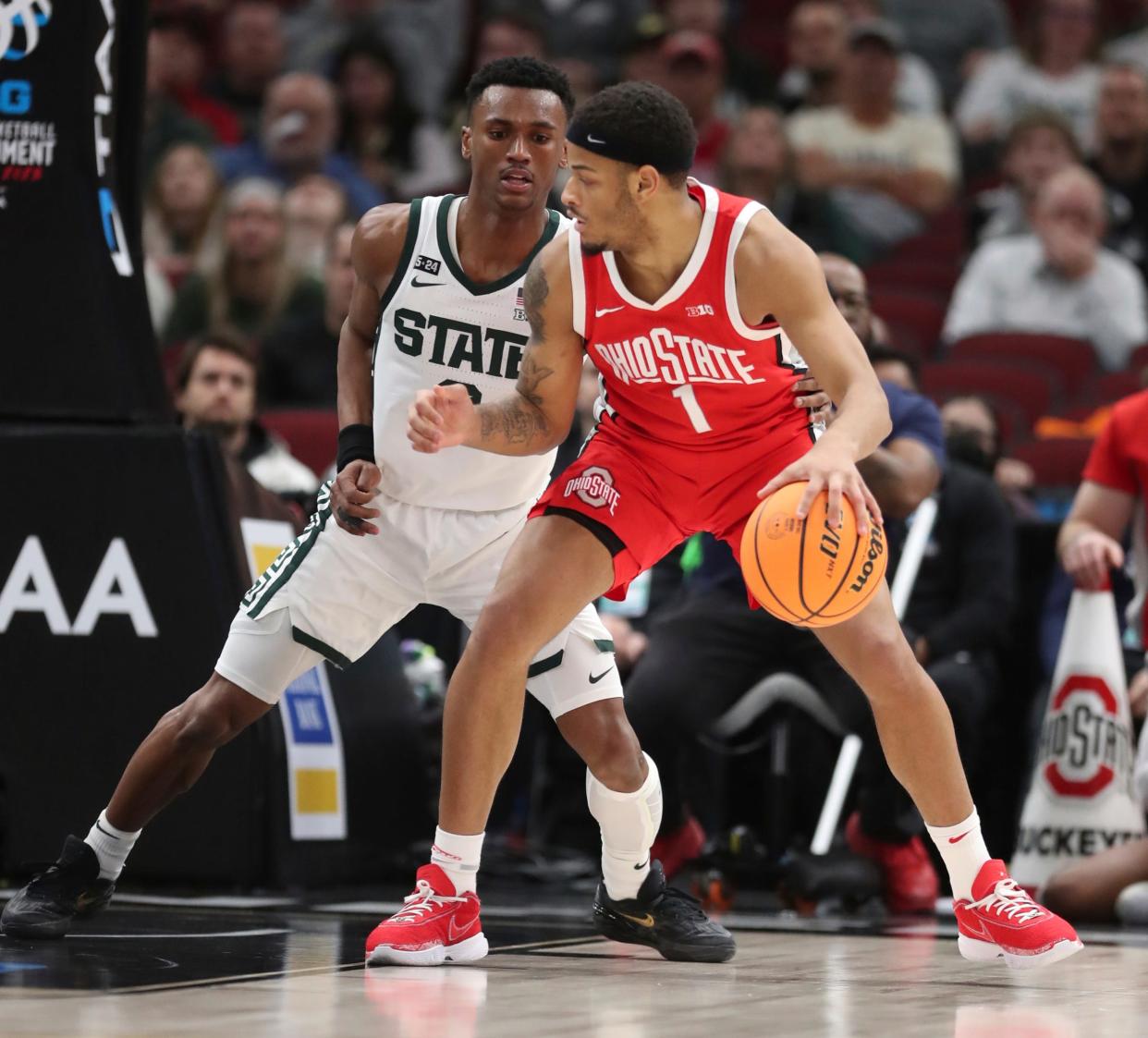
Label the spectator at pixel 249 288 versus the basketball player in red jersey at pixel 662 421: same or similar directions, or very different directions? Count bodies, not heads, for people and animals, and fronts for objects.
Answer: same or similar directions

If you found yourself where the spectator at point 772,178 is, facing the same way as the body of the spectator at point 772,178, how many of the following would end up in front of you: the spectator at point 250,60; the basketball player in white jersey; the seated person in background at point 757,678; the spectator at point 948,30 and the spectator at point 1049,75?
2

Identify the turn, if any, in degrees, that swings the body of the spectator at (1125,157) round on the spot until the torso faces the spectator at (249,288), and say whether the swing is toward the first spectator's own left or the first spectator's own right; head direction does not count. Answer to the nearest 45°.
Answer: approximately 45° to the first spectator's own right

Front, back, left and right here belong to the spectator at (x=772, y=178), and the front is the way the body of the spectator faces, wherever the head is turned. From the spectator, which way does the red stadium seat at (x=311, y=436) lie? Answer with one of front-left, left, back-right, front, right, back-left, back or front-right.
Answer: front-right

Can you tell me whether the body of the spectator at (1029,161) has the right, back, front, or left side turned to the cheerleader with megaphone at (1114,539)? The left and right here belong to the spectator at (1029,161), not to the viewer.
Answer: front

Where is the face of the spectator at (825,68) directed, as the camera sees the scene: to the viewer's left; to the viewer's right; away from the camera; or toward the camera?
toward the camera

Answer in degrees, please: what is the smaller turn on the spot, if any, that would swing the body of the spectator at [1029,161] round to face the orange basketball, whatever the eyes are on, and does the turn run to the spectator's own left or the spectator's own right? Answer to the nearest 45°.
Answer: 0° — they already face it

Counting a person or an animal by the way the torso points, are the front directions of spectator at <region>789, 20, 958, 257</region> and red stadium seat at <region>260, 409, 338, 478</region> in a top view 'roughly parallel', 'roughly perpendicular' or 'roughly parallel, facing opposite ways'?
roughly parallel

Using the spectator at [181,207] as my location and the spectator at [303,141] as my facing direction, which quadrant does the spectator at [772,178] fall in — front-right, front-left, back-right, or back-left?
front-right

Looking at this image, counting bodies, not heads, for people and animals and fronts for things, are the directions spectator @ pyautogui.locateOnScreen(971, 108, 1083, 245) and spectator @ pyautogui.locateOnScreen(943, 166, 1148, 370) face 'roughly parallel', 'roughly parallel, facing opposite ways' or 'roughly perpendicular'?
roughly parallel

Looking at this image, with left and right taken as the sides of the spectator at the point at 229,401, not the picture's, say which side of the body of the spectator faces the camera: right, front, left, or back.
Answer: front

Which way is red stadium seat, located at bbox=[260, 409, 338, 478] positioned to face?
toward the camera

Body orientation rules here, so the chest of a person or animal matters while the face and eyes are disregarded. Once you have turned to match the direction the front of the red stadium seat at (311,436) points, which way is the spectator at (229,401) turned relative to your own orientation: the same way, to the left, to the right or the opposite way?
the same way

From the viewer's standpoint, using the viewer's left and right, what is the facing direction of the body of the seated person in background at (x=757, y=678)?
facing the viewer

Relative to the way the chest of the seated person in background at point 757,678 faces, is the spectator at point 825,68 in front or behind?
behind

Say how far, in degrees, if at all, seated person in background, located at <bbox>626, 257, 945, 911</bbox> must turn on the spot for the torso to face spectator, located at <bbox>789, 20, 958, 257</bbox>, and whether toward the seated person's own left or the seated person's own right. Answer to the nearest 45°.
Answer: approximately 180°

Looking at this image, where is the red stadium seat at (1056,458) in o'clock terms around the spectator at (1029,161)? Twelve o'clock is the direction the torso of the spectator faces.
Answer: The red stadium seat is roughly at 12 o'clock from the spectator.

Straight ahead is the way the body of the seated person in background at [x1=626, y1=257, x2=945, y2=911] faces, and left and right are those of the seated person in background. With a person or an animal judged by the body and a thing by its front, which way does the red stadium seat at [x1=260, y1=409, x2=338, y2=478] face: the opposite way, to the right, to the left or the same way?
the same way

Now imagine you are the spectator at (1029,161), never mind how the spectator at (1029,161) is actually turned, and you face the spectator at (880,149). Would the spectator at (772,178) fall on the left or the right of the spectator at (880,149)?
left
